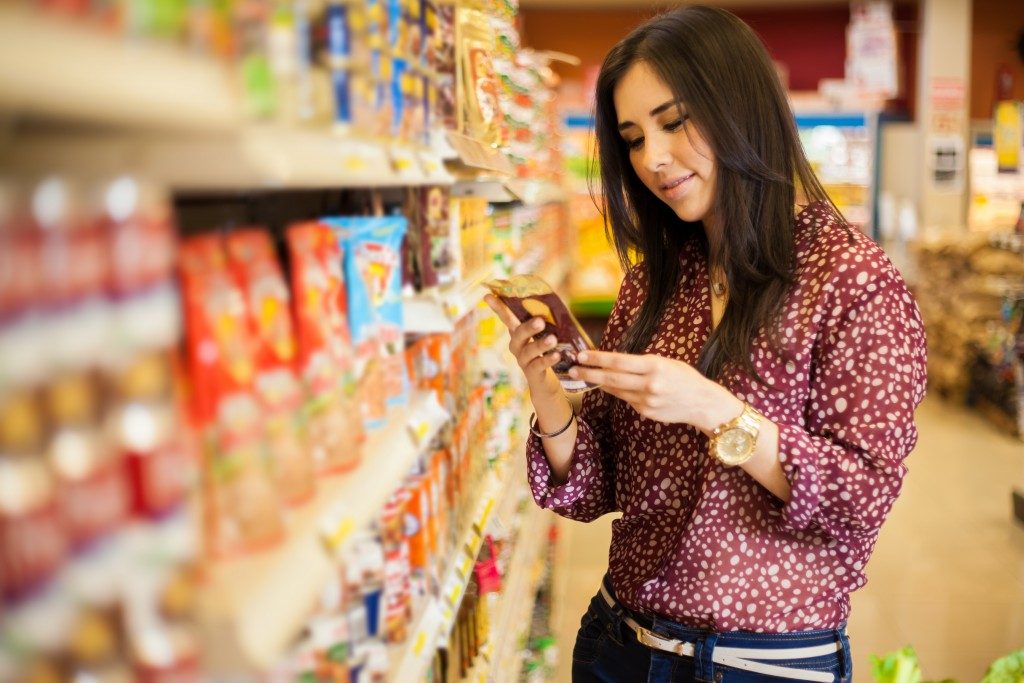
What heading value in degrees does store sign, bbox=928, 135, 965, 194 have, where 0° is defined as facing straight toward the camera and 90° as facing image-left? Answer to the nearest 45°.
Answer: approximately 0°

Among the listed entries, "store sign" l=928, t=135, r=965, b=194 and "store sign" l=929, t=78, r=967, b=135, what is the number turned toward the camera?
2

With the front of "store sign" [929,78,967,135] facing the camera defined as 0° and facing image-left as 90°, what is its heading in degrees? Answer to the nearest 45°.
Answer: approximately 0°

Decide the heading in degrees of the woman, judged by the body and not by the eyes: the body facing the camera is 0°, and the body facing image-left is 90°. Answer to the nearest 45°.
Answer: approximately 45°
